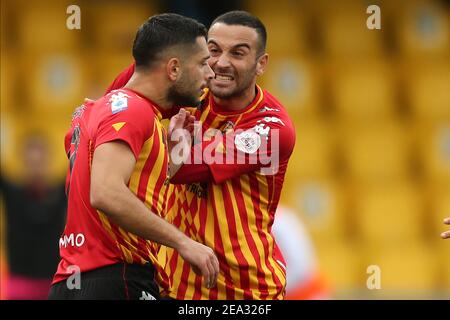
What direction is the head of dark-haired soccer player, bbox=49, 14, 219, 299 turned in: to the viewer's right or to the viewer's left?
to the viewer's right

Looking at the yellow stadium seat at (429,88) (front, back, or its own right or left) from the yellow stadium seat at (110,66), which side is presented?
right

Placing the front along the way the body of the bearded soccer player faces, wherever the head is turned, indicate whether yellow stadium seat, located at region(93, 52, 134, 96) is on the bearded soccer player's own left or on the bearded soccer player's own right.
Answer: on the bearded soccer player's own right

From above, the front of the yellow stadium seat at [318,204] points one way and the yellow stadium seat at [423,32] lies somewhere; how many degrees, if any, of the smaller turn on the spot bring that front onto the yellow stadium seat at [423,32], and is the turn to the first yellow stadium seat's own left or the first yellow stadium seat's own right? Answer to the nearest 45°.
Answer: approximately 135° to the first yellow stadium seat's own left

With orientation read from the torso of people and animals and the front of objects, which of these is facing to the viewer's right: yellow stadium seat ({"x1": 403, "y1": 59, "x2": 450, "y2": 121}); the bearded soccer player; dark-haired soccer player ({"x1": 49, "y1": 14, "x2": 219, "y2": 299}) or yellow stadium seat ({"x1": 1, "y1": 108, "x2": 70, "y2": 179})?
the dark-haired soccer player

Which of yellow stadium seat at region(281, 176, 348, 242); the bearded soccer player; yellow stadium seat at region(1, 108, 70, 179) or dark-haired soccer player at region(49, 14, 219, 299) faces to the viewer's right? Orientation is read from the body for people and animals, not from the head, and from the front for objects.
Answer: the dark-haired soccer player

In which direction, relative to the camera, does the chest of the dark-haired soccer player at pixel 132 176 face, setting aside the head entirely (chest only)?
to the viewer's right

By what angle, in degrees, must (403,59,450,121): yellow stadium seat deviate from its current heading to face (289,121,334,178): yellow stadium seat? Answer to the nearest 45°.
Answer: approximately 45° to its right

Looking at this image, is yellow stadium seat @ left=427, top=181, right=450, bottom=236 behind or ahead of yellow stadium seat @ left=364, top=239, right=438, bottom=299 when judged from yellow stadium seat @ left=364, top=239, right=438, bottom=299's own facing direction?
behind

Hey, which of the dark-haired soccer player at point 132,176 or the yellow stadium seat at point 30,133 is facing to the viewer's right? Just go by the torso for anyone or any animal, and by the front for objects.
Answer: the dark-haired soccer player

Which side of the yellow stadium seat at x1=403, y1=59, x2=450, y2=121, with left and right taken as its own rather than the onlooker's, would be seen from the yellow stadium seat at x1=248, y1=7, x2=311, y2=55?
right

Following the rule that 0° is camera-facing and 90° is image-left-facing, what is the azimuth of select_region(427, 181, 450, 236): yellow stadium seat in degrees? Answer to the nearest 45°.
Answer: approximately 0°
